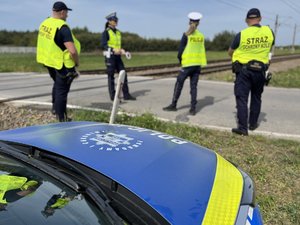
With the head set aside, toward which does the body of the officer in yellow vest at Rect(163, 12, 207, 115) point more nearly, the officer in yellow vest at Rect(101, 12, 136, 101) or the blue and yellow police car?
the officer in yellow vest

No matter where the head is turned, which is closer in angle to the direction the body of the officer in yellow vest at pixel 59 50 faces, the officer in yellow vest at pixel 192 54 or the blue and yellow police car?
the officer in yellow vest

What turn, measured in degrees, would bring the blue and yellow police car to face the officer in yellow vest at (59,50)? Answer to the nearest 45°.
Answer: approximately 45° to its left

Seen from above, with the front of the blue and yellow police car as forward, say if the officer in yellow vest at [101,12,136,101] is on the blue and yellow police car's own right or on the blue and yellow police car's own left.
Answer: on the blue and yellow police car's own left

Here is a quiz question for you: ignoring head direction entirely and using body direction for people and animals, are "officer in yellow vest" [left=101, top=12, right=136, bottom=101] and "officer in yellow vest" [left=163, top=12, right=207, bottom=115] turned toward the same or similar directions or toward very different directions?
very different directions

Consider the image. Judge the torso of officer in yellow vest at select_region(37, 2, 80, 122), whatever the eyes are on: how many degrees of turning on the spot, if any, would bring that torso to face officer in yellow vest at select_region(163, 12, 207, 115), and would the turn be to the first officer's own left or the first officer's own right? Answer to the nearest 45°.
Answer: approximately 45° to the first officer's own right

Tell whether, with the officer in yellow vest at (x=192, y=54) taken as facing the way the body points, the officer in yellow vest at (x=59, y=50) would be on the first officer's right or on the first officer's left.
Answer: on the first officer's left

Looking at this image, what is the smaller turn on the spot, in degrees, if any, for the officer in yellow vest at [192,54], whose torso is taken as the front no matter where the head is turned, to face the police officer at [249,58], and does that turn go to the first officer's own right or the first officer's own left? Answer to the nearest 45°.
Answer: approximately 180°

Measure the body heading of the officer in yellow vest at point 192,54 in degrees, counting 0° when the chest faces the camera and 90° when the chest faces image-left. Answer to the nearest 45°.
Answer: approximately 135°

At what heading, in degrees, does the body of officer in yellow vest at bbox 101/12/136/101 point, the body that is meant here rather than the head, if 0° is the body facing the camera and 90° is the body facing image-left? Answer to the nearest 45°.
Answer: approximately 315°
